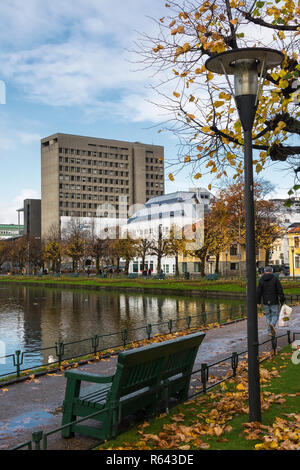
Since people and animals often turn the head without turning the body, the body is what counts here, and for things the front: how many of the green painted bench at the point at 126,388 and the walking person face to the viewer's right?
0

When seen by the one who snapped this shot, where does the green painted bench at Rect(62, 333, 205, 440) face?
facing away from the viewer and to the left of the viewer
